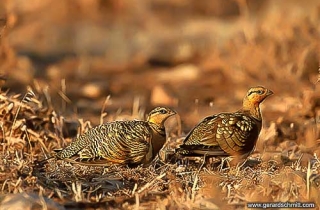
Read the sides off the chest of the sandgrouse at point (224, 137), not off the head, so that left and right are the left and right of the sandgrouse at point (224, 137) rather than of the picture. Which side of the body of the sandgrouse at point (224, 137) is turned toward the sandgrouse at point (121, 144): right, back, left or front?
back

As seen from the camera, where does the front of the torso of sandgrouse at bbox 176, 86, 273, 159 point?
to the viewer's right

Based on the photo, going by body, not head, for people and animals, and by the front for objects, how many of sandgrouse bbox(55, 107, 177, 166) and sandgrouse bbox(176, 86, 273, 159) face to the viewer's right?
2

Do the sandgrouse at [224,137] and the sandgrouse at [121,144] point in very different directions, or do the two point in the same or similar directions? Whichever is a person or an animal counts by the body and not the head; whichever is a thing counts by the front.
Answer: same or similar directions

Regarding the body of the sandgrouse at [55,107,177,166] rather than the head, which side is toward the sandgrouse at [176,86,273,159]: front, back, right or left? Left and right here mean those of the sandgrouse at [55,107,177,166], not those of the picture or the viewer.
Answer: front

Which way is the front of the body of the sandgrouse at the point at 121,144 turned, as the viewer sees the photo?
to the viewer's right
